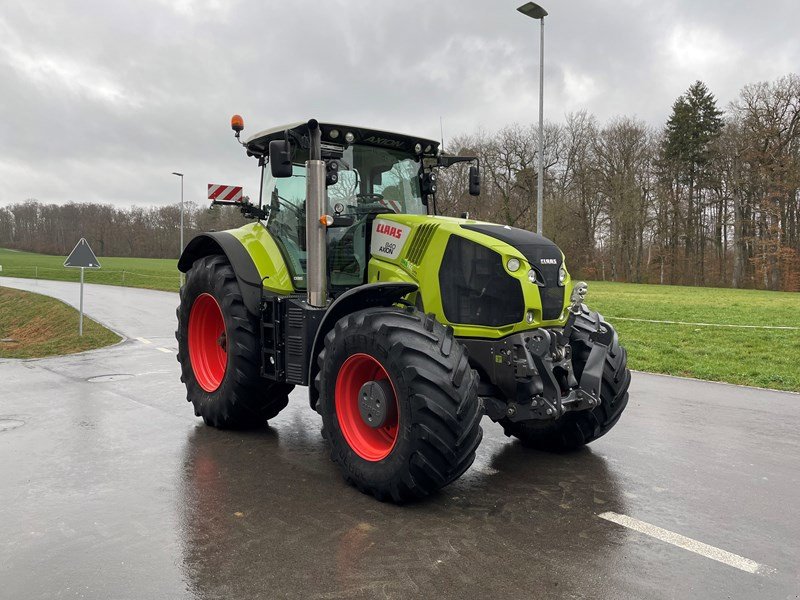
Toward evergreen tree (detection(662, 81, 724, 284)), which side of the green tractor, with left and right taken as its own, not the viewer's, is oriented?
left

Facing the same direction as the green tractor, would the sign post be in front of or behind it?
behind

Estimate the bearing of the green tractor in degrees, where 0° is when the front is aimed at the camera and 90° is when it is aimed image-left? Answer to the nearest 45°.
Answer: approximately 315°
